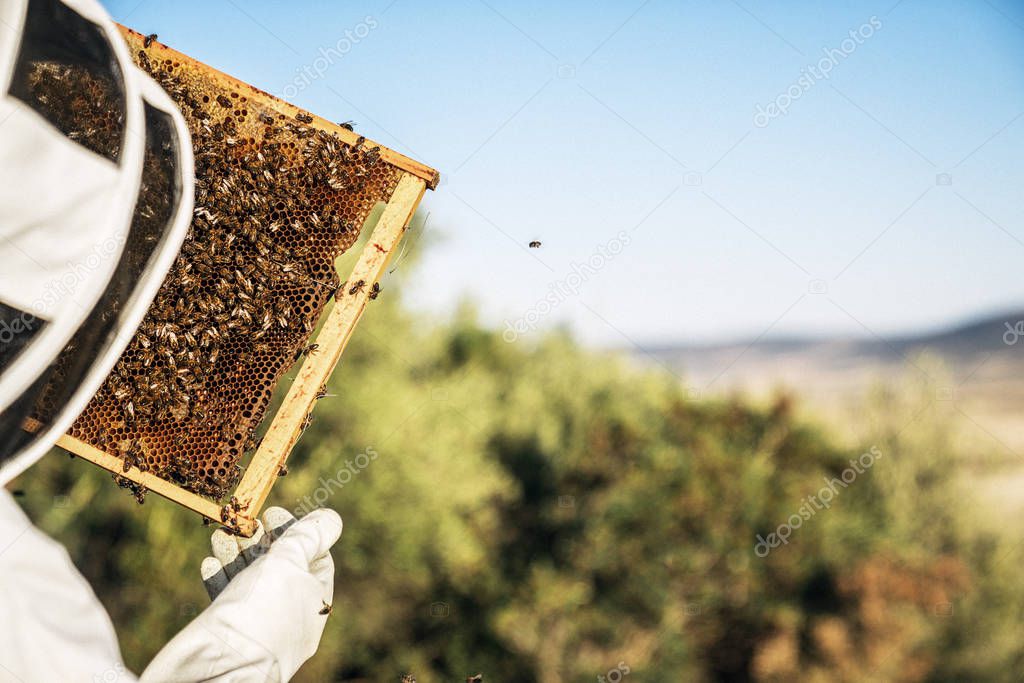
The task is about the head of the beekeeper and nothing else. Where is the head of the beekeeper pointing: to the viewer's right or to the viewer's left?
to the viewer's right

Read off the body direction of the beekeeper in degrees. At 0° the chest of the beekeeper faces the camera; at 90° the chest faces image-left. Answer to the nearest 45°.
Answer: approximately 225°
